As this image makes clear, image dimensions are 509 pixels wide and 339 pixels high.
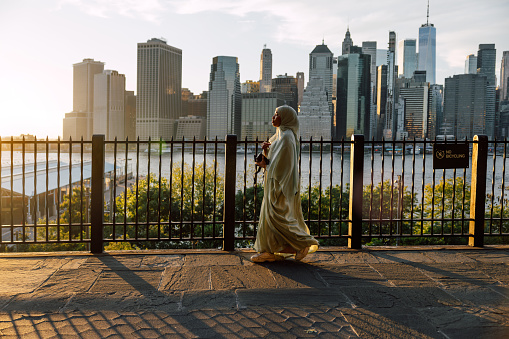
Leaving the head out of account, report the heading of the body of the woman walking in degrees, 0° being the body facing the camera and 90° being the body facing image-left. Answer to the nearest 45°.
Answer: approximately 90°

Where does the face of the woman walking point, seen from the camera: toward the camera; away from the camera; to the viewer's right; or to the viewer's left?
to the viewer's left
